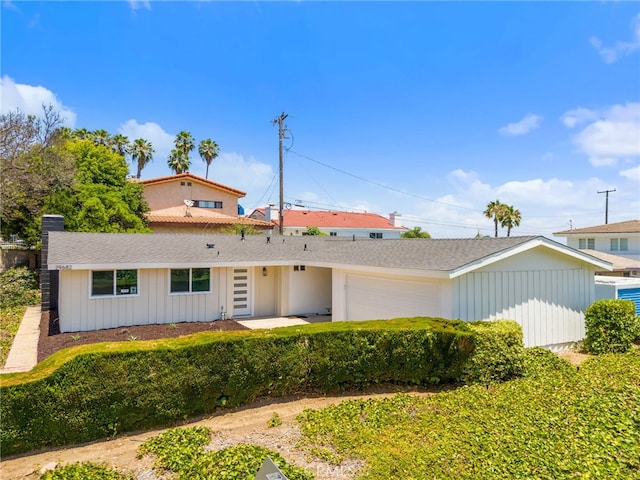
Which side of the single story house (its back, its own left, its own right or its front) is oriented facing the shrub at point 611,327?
left

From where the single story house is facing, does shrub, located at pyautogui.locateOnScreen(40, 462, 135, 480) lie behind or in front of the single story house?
in front

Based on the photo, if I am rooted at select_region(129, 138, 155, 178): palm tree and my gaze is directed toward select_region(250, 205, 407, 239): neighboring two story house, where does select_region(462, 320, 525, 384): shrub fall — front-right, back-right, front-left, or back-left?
front-right

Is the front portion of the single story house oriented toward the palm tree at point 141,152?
no

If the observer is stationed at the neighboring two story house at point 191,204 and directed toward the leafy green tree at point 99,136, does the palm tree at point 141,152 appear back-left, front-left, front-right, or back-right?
front-right

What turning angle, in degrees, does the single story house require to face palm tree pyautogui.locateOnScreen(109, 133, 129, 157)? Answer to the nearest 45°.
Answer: approximately 135° to its right

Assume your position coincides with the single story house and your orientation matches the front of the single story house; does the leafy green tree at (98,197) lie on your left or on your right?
on your right

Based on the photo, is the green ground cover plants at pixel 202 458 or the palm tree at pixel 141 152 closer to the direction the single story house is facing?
the green ground cover plants

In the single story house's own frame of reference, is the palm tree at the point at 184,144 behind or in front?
behind

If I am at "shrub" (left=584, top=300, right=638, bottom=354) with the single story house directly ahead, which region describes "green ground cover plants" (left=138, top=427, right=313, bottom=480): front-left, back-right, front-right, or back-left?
front-left

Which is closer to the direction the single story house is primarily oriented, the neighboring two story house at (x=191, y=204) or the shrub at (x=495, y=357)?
the shrub

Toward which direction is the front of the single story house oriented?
toward the camera

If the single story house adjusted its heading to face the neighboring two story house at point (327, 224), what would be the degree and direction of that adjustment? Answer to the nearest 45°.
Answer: approximately 180°

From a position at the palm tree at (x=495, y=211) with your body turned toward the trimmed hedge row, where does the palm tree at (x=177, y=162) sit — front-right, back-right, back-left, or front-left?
front-right

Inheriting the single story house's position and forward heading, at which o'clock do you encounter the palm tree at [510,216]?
The palm tree is roughly at 7 o'clock from the single story house.

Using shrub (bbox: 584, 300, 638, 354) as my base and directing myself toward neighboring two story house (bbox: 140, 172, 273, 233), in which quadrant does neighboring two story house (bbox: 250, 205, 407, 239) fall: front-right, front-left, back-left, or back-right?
front-right

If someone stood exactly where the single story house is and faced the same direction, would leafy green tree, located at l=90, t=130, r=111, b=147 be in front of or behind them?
behind

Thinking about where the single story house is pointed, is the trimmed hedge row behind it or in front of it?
in front

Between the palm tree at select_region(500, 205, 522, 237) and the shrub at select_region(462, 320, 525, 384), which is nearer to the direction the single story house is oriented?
the shrub
